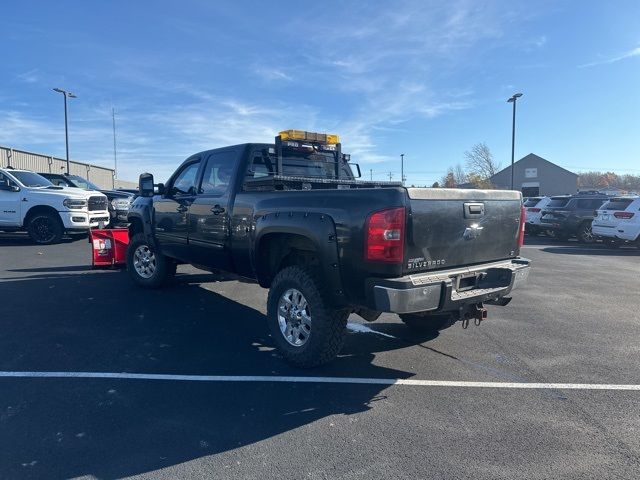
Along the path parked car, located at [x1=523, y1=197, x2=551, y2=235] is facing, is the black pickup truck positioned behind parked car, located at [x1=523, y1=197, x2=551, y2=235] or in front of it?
behind

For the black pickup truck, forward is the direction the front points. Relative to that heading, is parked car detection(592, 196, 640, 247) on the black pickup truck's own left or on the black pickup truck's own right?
on the black pickup truck's own right

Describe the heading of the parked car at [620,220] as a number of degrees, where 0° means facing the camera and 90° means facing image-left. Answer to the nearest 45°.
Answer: approximately 225°

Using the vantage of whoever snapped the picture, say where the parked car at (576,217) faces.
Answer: facing away from the viewer and to the right of the viewer

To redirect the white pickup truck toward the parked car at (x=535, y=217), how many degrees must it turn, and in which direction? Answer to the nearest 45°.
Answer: approximately 45° to its left

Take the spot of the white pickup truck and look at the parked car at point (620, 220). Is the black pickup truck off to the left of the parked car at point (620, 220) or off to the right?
right

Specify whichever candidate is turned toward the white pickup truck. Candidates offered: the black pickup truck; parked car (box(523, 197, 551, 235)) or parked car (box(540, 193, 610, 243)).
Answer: the black pickup truck

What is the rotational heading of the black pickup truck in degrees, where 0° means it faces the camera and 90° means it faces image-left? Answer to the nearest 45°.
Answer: approximately 135°

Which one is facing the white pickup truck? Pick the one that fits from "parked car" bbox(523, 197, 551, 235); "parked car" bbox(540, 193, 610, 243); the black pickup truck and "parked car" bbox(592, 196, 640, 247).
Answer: the black pickup truck

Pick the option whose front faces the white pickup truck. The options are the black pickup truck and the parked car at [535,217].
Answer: the black pickup truck

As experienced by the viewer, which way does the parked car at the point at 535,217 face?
facing away from the viewer and to the right of the viewer
